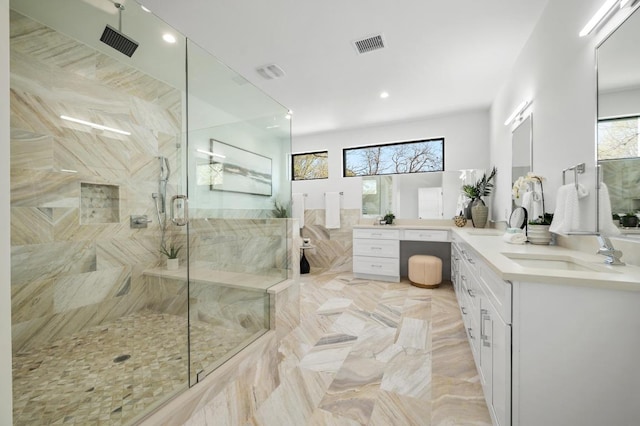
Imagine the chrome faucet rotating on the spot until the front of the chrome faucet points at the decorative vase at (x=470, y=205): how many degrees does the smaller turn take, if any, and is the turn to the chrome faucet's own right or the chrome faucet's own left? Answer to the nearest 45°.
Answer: approximately 45° to the chrome faucet's own right

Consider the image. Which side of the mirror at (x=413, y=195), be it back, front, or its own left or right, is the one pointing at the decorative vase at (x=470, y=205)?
left

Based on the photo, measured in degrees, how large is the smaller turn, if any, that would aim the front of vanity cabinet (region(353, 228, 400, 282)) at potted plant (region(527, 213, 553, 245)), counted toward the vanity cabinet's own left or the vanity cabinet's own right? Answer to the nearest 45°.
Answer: approximately 45° to the vanity cabinet's own left

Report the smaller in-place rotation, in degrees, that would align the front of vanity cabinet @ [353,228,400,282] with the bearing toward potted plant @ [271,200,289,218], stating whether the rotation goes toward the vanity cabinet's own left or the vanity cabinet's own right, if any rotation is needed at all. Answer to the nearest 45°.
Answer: approximately 45° to the vanity cabinet's own right

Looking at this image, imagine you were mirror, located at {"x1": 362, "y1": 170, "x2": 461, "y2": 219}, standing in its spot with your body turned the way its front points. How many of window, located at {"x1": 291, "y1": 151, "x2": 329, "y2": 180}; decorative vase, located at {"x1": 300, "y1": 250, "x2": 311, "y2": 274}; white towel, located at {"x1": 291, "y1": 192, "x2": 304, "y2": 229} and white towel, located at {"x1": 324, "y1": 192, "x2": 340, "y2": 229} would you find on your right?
4

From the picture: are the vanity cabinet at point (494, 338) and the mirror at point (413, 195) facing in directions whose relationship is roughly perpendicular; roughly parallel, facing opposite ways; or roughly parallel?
roughly perpendicular

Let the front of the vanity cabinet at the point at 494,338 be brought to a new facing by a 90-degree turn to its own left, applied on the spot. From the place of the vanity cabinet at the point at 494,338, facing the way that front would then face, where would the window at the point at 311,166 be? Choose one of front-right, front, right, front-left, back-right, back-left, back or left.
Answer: back-right

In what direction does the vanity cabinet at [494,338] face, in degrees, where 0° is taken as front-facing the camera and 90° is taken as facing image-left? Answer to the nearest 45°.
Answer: approximately 90°

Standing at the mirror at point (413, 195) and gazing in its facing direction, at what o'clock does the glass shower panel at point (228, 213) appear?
The glass shower panel is roughly at 1 o'clock from the mirror.

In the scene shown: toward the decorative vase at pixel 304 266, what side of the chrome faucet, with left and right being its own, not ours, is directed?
front

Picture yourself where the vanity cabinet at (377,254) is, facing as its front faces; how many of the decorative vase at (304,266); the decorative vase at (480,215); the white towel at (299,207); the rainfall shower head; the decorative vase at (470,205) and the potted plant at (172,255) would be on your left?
2

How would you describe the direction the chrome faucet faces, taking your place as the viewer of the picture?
facing to the left of the viewer

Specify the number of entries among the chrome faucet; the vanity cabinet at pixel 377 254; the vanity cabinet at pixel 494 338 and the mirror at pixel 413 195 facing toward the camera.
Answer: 2
